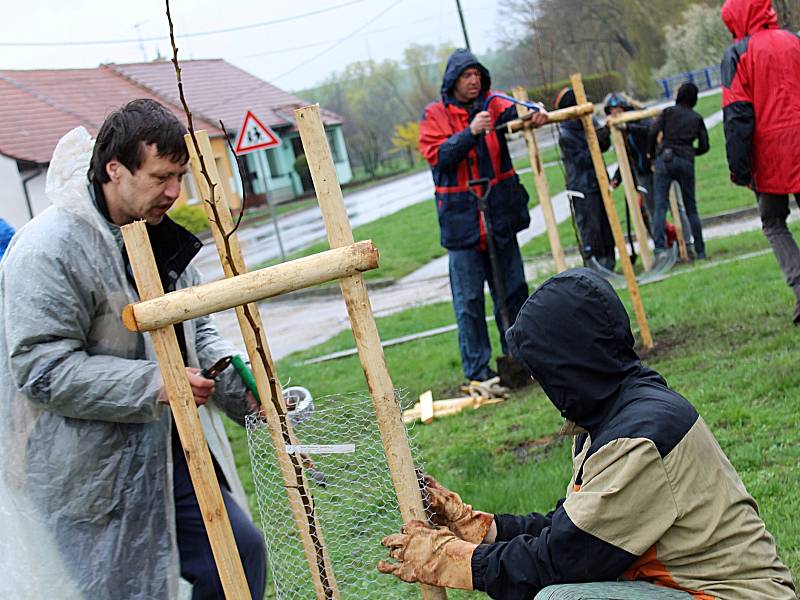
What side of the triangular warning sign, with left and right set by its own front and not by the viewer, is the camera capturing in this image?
front

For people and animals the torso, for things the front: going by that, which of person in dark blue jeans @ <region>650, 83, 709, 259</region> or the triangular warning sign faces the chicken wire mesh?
the triangular warning sign

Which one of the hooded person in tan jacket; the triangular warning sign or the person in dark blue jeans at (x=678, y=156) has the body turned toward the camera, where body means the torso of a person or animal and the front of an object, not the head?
the triangular warning sign

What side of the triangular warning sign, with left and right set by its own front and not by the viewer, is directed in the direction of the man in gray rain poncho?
front

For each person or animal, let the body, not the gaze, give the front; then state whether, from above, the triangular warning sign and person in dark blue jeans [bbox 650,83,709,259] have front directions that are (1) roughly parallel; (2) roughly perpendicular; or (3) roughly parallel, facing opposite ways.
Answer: roughly parallel, facing opposite ways

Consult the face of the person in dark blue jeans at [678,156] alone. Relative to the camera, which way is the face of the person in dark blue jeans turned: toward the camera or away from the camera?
away from the camera

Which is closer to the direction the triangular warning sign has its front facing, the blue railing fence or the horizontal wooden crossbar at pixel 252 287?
the horizontal wooden crossbar

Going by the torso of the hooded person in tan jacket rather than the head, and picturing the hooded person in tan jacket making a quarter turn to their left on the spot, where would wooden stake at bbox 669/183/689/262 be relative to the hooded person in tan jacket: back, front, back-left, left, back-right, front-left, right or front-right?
back

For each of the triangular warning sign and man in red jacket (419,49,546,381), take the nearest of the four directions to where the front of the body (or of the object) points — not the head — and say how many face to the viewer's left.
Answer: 0

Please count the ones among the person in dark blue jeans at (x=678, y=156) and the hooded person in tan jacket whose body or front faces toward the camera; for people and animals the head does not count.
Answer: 0

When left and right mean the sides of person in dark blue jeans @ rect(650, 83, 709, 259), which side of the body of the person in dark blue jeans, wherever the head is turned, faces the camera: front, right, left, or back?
back

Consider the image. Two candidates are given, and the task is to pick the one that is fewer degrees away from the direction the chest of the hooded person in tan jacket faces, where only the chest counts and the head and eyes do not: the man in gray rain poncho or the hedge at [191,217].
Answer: the man in gray rain poncho

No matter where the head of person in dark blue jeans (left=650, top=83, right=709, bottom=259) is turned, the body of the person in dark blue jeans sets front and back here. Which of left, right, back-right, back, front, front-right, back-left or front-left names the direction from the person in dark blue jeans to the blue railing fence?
front

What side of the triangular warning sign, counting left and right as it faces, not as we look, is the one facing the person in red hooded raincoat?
front

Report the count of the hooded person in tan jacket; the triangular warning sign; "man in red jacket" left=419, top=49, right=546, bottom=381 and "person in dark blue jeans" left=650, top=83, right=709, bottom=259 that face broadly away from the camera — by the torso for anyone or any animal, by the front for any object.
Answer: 1

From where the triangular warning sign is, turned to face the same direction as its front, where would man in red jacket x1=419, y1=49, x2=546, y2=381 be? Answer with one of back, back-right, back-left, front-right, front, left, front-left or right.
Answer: front

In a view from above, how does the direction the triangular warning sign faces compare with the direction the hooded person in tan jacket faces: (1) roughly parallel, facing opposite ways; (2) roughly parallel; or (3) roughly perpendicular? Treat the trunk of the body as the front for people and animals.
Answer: roughly perpendicular
